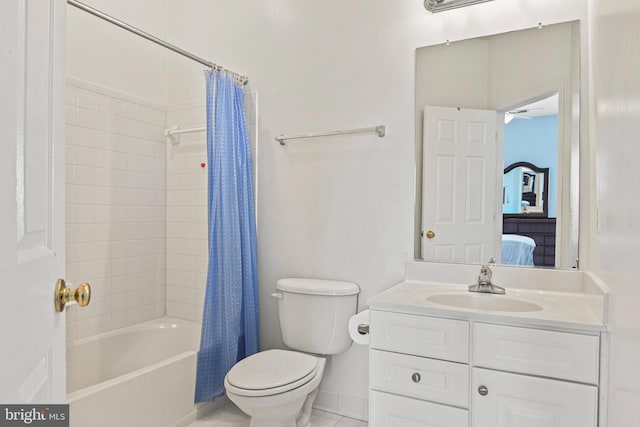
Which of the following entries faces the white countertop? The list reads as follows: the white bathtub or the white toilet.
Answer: the white bathtub

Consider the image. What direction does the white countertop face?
toward the camera

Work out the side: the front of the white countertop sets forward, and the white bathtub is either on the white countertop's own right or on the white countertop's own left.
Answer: on the white countertop's own right

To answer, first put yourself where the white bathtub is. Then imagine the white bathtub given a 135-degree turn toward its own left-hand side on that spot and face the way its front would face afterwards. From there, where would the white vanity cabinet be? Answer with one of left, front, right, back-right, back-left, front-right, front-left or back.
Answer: back-right

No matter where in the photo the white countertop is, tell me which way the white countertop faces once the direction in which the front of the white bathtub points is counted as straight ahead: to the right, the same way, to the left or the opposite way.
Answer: to the right

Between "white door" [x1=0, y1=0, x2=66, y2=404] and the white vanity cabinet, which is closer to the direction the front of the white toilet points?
the white door

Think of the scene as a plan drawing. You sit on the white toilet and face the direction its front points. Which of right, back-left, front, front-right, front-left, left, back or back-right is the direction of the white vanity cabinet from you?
left

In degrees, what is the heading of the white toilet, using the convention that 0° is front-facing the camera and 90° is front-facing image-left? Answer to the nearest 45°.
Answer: approximately 45°

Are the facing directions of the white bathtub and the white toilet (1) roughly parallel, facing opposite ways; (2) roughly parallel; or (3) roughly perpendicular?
roughly perpendicular

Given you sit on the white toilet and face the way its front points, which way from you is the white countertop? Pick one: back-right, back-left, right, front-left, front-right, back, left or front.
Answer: left

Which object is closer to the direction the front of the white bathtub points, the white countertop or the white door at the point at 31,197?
the white countertop
